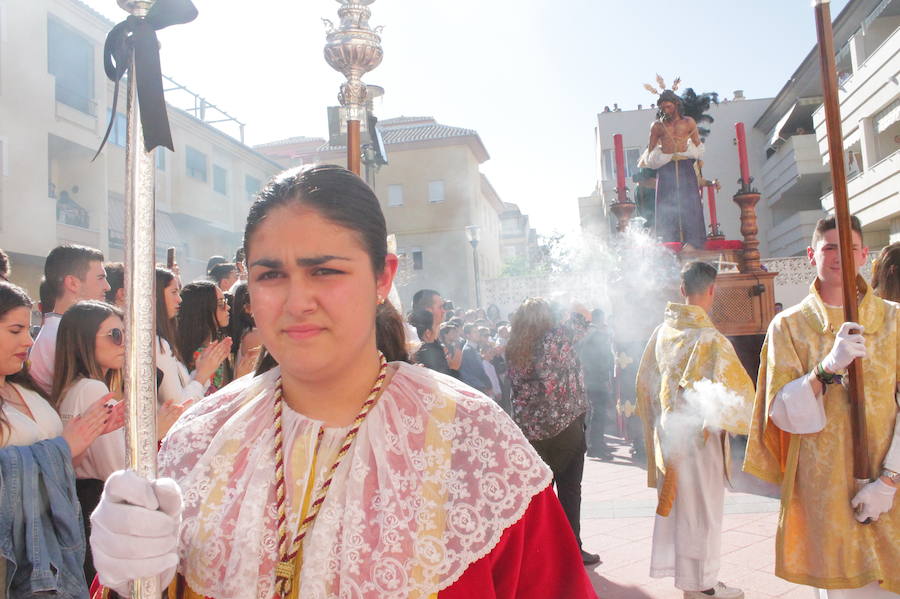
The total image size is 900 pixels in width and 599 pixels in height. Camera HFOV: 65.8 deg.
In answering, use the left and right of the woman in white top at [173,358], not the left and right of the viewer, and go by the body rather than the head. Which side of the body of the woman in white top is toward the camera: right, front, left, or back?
right

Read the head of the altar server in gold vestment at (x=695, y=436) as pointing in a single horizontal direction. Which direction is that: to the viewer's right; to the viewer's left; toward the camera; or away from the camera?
away from the camera

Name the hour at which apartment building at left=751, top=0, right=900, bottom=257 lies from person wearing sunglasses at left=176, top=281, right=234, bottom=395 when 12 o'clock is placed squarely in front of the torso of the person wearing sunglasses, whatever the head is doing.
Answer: The apartment building is roughly at 11 o'clock from the person wearing sunglasses.

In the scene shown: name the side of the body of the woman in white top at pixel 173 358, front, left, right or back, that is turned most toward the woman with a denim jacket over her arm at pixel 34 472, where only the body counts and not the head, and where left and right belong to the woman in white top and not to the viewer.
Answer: right

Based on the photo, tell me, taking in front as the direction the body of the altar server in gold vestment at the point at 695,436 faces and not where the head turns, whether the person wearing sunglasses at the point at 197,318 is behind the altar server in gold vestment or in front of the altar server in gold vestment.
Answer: behind

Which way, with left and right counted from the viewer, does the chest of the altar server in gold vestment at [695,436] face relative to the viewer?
facing away from the viewer and to the right of the viewer

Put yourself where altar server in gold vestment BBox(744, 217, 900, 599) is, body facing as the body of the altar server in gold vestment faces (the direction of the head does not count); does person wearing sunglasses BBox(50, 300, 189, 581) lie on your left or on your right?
on your right

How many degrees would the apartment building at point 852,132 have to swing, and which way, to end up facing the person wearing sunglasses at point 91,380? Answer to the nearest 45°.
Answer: approximately 45° to its left

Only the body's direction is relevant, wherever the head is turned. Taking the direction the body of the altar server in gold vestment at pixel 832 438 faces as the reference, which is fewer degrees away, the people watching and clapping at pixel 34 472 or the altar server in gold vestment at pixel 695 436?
the people watching and clapping

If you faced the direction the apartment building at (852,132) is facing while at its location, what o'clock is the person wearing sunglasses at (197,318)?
The person wearing sunglasses is roughly at 11 o'clock from the apartment building.

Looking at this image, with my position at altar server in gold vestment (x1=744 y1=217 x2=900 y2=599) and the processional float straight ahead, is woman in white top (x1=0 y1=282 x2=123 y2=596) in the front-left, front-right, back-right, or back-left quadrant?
back-left

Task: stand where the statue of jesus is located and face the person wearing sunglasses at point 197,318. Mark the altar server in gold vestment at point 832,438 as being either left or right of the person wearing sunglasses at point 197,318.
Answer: left
